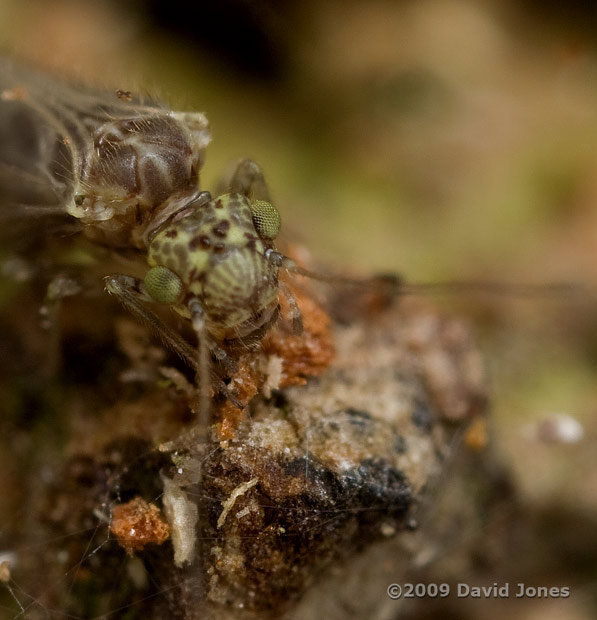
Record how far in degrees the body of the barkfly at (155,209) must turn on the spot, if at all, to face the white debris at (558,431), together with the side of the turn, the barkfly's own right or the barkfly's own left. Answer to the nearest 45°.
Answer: approximately 45° to the barkfly's own left

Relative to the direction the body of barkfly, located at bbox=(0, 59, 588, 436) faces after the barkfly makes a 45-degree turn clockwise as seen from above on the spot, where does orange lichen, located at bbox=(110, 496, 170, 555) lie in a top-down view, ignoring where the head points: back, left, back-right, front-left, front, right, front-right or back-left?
front

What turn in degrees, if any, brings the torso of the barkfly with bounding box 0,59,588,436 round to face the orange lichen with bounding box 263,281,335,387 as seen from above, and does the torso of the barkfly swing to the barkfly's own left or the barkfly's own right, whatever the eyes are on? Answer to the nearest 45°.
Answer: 0° — it already faces it

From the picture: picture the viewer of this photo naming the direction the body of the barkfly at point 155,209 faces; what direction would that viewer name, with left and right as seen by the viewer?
facing the viewer and to the right of the viewer

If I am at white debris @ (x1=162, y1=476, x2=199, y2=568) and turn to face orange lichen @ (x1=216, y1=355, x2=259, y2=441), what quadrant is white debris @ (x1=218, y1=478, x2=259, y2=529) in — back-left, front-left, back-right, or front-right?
front-right

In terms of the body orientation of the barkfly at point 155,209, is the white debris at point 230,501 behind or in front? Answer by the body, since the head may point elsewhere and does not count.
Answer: in front
